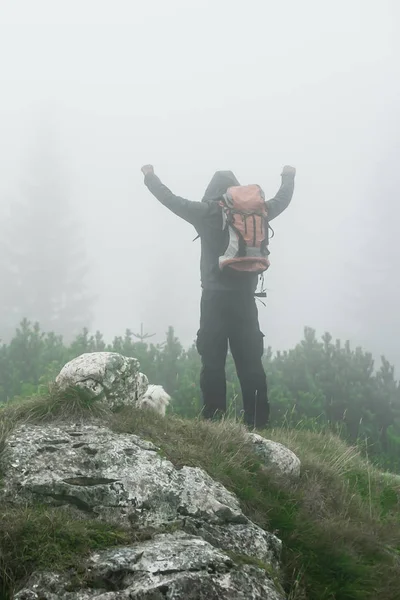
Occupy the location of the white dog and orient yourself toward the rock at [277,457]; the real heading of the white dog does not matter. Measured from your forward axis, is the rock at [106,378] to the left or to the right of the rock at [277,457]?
right

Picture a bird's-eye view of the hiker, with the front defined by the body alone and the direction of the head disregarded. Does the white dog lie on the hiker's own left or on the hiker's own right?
on the hiker's own left

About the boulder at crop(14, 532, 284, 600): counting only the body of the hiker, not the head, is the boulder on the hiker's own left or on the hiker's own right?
on the hiker's own left

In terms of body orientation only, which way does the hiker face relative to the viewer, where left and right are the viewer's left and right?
facing away from the viewer and to the left of the viewer

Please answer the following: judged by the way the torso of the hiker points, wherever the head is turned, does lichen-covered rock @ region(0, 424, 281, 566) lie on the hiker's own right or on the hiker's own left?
on the hiker's own left

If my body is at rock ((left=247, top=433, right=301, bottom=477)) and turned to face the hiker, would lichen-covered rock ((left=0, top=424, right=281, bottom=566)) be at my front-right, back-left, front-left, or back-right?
back-left
